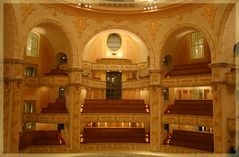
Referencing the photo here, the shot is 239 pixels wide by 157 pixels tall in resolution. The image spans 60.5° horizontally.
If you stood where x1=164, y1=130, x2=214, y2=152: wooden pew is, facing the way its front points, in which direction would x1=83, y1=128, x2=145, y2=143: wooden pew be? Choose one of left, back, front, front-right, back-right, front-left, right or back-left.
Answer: front-right

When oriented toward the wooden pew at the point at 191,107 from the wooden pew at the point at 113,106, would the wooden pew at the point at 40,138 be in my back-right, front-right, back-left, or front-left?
back-right

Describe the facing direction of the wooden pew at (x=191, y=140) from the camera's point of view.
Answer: facing the viewer and to the left of the viewer

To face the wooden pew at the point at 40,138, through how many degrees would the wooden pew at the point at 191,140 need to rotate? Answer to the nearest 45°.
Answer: approximately 45° to its right
